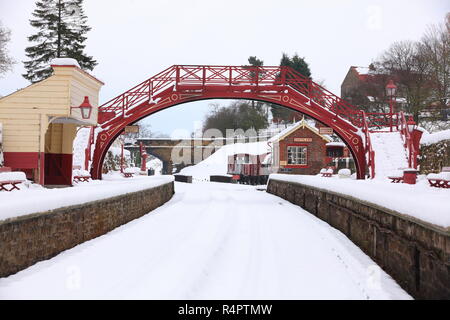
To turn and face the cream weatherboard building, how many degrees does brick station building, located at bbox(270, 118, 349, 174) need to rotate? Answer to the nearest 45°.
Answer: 0° — it already faces it

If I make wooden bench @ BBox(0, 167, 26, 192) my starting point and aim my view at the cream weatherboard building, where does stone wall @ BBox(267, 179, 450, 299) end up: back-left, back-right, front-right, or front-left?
back-right

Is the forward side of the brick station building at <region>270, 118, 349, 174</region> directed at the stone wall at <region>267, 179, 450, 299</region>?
yes

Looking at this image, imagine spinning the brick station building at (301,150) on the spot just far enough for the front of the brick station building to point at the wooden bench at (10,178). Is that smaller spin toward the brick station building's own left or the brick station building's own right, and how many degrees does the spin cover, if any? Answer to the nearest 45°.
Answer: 0° — it already faces it

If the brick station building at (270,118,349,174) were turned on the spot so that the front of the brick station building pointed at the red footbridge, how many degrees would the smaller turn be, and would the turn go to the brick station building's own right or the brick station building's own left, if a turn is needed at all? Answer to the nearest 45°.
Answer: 0° — it already faces it

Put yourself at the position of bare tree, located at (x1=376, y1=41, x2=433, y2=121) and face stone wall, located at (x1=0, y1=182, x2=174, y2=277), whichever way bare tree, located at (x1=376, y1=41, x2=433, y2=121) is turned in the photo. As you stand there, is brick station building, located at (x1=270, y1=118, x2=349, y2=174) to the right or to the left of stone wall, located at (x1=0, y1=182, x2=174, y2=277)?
right

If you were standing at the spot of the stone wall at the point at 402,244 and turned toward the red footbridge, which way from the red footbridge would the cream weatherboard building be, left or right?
left

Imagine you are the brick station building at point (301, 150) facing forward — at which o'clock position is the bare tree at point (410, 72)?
The bare tree is roughly at 8 o'clock from the brick station building.
